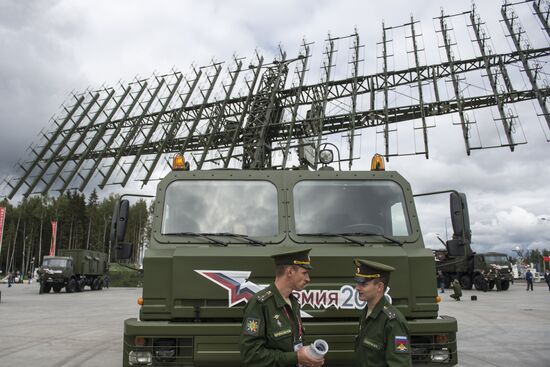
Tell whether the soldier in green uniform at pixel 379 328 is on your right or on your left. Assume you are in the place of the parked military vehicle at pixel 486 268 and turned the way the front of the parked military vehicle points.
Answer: on your right

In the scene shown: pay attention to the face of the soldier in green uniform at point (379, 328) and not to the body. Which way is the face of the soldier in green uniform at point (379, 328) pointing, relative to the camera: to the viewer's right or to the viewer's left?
to the viewer's left

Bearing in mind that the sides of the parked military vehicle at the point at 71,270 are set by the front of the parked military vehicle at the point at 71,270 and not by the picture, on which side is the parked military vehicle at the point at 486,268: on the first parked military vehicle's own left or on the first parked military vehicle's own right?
on the first parked military vehicle's own left

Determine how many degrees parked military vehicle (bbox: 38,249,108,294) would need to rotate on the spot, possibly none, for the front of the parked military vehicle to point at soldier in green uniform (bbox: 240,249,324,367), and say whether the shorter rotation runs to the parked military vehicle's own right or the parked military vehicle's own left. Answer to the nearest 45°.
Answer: approximately 45° to the parked military vehicle's own left

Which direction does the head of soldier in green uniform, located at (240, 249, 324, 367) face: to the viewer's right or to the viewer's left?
to the viewer's right

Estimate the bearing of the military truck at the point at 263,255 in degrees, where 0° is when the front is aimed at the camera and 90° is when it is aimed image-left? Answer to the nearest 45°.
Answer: approximately 0°

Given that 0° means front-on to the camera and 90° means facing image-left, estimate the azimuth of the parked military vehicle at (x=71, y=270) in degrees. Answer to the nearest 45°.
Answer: approximately 45°

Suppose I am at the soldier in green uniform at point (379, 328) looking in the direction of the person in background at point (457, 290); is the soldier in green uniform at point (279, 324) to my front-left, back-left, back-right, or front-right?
back-left

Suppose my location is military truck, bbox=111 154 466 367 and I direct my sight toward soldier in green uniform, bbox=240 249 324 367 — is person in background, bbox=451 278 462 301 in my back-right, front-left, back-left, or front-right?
back-left
